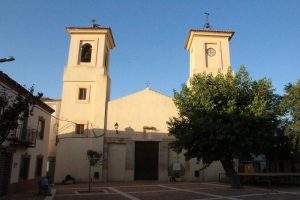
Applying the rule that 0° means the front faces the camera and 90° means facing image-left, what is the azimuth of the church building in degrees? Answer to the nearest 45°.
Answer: approximately 0°

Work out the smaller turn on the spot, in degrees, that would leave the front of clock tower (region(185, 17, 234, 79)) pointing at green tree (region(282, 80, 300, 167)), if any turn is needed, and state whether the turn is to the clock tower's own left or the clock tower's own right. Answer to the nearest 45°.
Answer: approximately 45° to the clock tower's own left

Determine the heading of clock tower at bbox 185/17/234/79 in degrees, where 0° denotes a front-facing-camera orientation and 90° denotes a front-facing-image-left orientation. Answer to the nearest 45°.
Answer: approximately 0°

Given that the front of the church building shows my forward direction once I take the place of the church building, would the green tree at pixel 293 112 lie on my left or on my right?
on my left

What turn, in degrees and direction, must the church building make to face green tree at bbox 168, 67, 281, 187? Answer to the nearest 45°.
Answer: approximately 45° to its left
